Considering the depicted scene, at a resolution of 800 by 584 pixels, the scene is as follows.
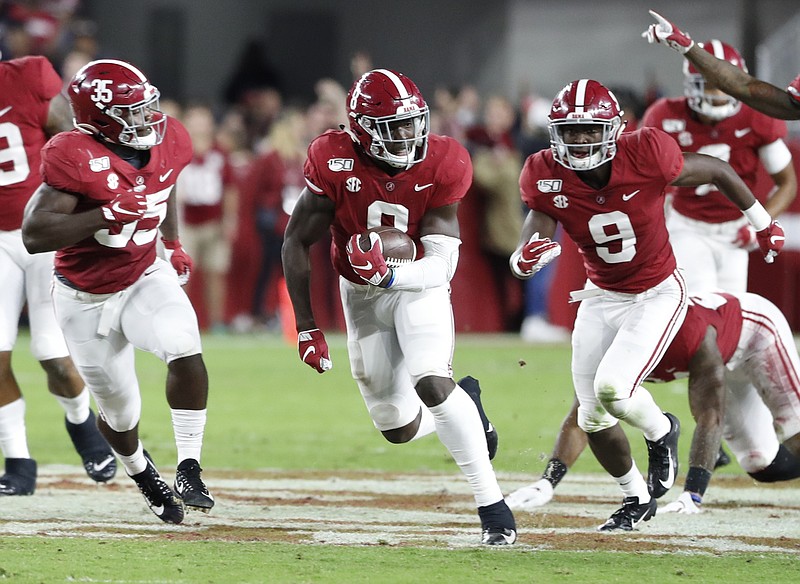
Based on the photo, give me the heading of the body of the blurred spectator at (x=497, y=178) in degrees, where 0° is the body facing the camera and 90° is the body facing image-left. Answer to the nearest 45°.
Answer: approximately 0°

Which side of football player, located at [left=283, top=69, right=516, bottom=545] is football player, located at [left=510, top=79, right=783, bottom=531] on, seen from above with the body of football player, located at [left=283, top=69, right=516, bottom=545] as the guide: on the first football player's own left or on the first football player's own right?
on the first football player's own left

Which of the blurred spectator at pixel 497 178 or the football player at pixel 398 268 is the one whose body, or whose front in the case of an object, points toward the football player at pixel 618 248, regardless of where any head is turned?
the blurred spectator

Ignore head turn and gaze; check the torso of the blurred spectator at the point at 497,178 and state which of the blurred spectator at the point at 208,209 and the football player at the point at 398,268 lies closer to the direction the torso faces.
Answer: the football player

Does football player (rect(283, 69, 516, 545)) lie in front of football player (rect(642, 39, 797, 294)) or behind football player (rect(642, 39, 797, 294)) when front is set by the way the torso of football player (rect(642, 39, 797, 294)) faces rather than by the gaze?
in front

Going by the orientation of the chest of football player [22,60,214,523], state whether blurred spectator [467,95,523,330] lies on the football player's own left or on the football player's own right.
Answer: on the football player's own left

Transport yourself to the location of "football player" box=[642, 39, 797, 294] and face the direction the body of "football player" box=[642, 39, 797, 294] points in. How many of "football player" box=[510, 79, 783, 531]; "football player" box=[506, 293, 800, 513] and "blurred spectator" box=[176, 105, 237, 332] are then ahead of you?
2

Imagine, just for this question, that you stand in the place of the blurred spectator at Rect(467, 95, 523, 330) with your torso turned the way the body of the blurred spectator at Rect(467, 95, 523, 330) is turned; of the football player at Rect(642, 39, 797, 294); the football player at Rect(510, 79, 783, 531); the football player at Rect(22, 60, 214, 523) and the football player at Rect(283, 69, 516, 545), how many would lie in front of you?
4
